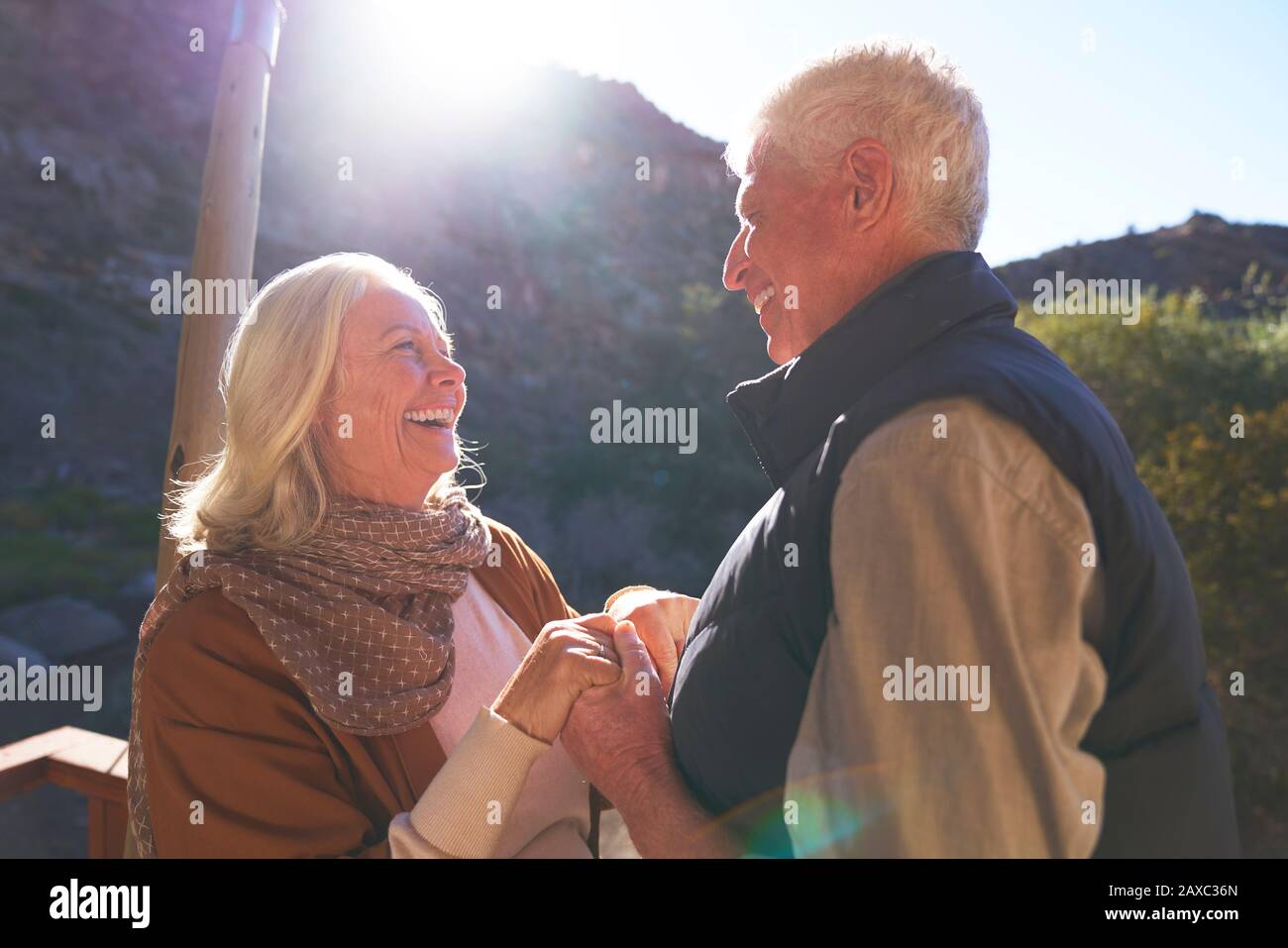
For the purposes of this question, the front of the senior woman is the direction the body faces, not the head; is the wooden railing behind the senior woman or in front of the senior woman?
behind

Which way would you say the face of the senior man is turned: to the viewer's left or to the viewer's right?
to the viewer's left

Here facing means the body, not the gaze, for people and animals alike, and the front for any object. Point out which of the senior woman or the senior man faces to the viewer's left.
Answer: the senior man

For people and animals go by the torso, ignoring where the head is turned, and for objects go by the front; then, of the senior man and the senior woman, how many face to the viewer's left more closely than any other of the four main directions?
1

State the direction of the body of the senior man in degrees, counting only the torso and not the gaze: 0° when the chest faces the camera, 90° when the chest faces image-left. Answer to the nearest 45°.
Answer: approximately 90°

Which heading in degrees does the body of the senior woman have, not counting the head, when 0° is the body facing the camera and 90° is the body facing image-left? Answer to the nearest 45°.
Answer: approximately 315°
